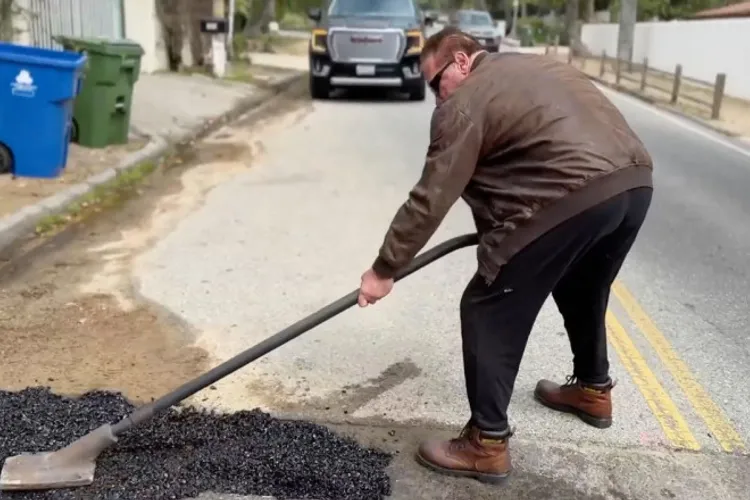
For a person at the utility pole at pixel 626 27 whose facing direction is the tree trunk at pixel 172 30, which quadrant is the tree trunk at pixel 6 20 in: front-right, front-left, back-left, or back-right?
front-left

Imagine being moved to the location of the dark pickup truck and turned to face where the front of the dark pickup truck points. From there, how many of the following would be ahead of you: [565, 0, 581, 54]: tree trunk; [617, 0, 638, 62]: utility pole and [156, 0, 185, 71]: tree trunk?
0

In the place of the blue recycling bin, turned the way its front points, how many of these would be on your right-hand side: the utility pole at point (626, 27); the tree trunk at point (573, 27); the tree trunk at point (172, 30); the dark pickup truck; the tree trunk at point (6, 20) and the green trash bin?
0

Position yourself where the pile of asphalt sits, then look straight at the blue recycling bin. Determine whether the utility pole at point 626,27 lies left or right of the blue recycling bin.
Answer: right

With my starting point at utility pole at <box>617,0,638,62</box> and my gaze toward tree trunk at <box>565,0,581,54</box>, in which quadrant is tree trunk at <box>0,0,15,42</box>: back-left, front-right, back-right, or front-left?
back-left

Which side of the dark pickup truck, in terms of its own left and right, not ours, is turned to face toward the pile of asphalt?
front

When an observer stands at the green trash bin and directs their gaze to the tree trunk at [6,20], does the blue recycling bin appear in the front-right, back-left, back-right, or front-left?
back-left

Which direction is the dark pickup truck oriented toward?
toward the camera

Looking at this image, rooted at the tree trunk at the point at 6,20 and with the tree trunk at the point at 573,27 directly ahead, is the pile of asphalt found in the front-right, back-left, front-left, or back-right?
back-right

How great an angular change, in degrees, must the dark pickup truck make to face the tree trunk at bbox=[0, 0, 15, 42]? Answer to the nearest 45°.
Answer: approximately 45° to its right

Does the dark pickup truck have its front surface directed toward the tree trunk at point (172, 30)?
no
